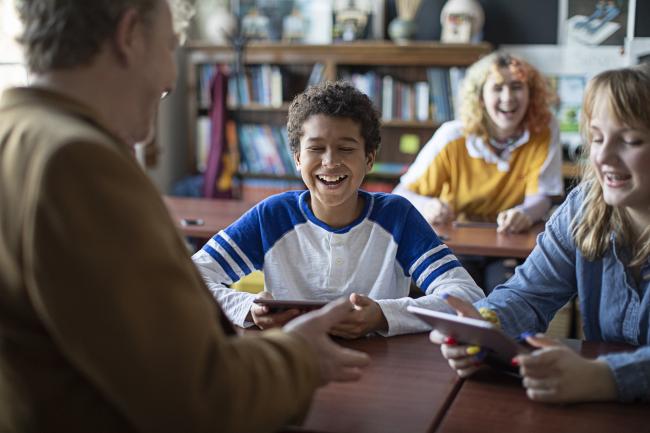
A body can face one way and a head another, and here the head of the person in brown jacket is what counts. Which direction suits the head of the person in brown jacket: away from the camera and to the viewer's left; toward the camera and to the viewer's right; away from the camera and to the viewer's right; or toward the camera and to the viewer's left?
away from the camera and to the viewer's right

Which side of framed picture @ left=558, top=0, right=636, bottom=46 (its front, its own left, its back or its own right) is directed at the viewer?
front

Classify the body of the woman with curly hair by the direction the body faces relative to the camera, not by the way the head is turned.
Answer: toward the camera

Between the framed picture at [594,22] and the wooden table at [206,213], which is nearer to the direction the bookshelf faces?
the wooden table

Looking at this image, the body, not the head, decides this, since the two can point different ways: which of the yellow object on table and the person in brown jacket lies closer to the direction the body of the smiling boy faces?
the person in brown jacket

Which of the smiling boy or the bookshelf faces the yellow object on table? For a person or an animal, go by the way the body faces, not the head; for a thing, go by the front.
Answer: the bookshelf

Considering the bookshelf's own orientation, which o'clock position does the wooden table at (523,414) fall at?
The wooden table is roughly at 12 o'clock from the bookshelf.

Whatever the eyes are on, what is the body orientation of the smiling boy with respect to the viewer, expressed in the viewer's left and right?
facing the viewer

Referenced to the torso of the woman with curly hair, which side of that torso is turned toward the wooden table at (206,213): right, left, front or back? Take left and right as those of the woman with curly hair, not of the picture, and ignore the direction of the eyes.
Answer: right

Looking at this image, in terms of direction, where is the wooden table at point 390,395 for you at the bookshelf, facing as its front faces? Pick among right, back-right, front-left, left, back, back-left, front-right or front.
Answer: front

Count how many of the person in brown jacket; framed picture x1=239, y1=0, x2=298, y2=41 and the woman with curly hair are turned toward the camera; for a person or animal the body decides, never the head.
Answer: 2

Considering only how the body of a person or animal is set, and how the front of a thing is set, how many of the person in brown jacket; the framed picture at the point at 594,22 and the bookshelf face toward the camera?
2

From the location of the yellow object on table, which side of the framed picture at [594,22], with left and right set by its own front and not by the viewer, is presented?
front

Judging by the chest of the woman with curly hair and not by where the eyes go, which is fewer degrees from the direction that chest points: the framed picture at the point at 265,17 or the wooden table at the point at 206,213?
the wooden table

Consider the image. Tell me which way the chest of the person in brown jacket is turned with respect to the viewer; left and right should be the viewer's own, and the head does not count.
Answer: facing away from the viewer and to the right of the viewer

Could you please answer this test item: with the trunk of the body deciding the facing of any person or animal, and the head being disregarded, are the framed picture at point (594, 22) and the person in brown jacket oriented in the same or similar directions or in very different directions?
very different directions

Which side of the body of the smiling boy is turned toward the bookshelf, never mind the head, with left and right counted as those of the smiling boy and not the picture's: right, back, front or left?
back

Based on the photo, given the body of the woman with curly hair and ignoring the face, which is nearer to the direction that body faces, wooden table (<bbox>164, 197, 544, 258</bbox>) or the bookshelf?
the wooden table

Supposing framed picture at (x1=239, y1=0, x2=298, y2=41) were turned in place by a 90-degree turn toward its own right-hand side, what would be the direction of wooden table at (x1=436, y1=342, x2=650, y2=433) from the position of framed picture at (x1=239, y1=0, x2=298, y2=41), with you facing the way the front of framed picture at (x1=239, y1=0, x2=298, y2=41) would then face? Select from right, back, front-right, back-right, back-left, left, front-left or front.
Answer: left

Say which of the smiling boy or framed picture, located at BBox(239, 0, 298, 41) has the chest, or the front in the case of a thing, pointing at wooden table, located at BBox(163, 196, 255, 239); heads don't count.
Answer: the framed picture
